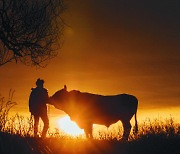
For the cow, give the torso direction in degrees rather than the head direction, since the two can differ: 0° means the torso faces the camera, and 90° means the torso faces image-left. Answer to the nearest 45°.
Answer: approximately 90°
